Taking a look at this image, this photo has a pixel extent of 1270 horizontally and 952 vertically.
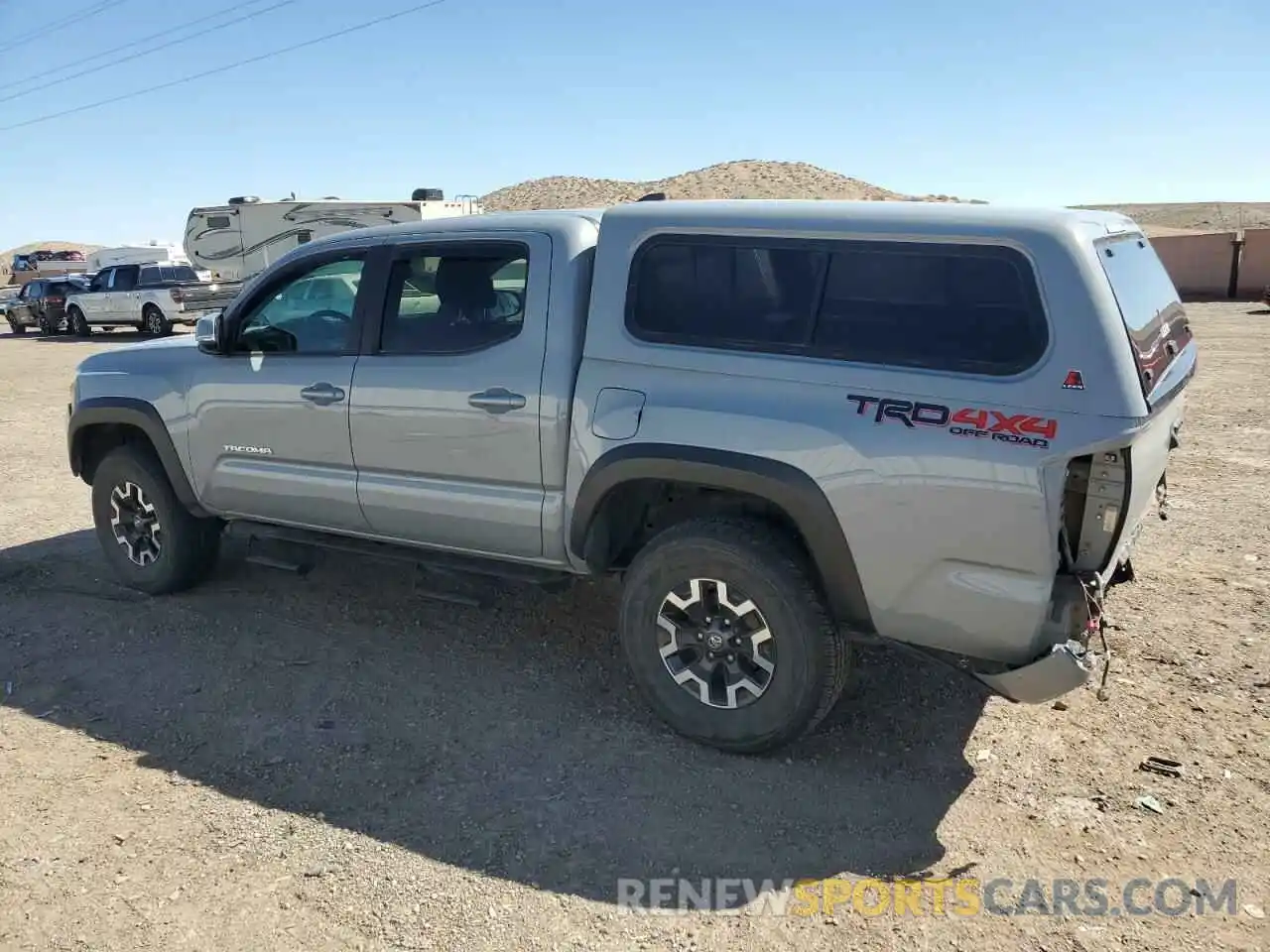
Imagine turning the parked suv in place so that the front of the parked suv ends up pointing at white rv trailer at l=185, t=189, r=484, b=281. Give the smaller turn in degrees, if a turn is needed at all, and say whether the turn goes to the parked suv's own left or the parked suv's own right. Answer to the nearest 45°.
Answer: approximately 180°

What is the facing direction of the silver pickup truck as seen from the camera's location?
facing away from the viewer and to the left of the viewer

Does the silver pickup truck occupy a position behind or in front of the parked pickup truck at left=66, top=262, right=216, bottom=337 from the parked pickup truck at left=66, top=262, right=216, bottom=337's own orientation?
behind

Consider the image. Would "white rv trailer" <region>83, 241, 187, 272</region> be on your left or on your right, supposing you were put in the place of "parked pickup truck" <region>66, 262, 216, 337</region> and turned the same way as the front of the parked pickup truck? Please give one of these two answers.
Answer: on your right

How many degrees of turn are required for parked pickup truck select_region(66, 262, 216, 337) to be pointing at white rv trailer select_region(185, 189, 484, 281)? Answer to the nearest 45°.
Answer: approximately 135° to its right

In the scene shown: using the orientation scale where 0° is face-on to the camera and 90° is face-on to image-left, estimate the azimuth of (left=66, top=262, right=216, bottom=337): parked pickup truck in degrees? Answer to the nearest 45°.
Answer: approximately 135°

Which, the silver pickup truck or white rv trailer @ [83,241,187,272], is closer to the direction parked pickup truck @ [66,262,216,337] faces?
the white rv trailer
